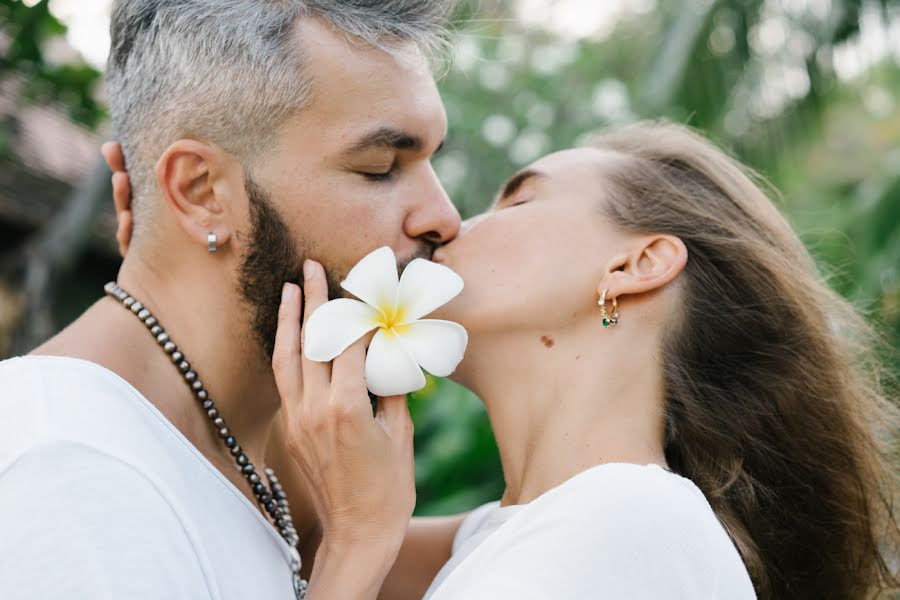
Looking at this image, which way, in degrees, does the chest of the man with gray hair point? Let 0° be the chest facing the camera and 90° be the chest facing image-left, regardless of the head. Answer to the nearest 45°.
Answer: approximately 270°

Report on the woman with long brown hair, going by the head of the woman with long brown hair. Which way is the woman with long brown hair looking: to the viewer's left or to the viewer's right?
to the viewer's left

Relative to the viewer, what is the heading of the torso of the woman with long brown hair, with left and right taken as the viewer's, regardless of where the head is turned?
facing to the left of the viewer

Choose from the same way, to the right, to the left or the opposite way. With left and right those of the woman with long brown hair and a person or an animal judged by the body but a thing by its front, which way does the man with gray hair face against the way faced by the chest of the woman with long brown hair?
the opposite way

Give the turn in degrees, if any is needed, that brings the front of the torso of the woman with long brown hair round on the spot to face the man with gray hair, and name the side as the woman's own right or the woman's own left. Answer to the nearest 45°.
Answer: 0° — they already face them

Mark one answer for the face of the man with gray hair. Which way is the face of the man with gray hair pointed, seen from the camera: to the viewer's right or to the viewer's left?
to the viewer's right
